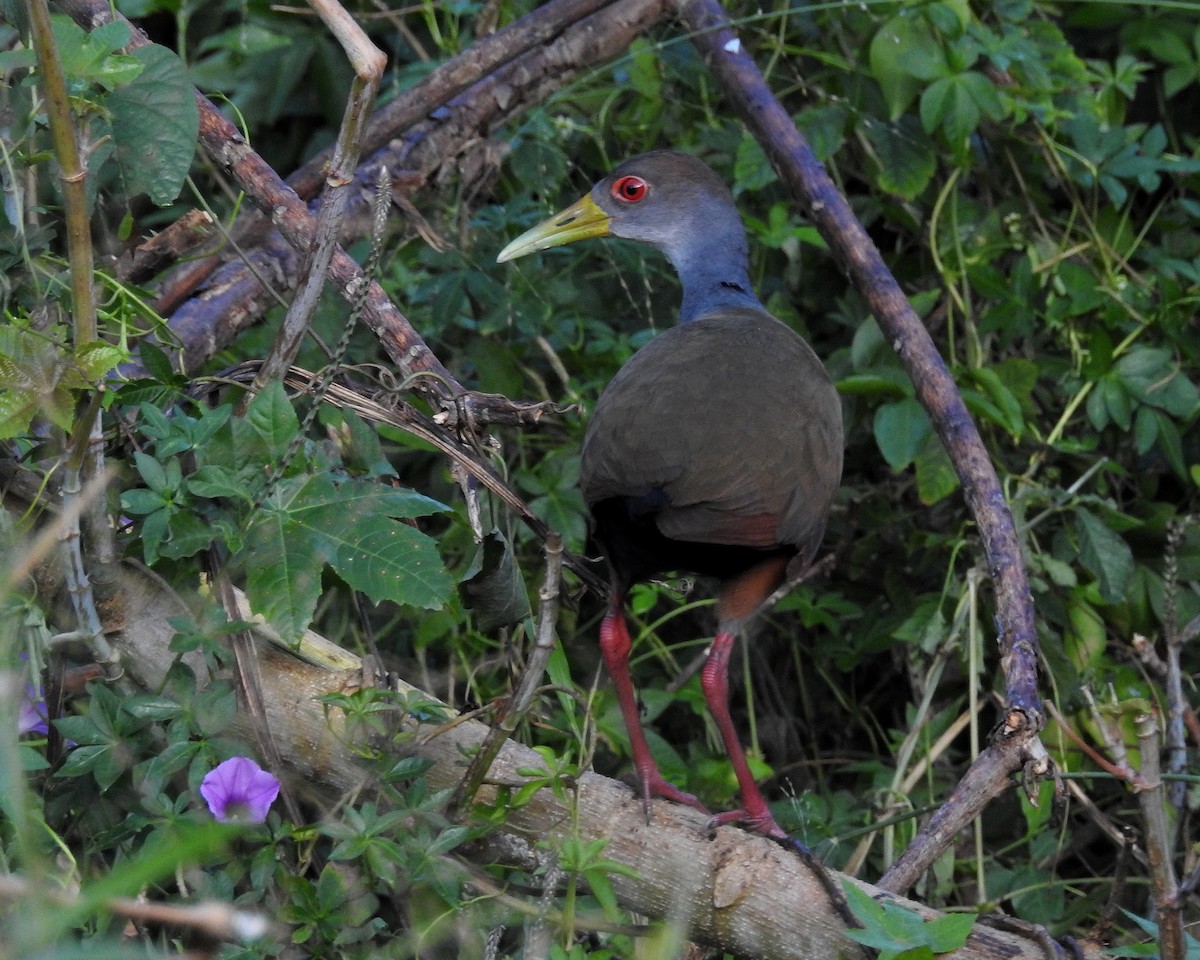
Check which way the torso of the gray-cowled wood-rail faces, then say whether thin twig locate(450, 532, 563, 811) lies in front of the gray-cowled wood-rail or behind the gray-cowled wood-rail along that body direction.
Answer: behind

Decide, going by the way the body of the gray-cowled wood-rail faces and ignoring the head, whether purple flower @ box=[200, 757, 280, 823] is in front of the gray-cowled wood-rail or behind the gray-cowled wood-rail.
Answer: behind

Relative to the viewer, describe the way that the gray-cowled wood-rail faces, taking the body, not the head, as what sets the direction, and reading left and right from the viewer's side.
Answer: facing away from the viewer and to the right of the viewer
